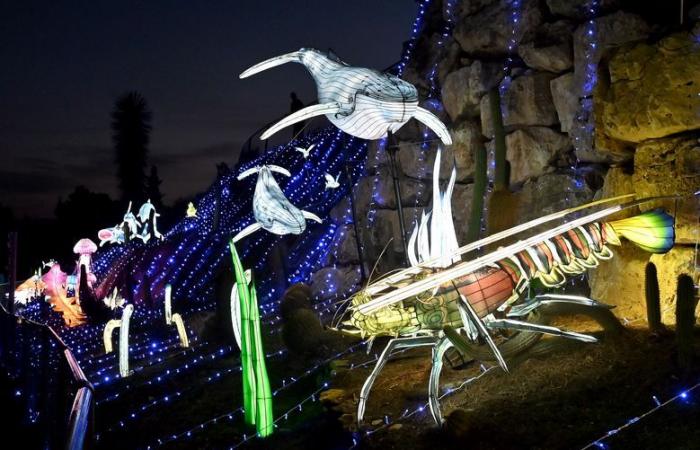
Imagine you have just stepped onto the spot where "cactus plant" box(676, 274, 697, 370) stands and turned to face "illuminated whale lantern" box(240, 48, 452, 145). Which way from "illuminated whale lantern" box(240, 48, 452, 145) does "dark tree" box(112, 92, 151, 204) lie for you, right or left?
right

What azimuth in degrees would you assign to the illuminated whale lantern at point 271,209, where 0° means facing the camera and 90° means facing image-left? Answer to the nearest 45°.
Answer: approximately 315°

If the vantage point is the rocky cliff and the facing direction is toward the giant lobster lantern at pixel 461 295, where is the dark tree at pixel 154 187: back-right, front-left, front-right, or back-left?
back-right

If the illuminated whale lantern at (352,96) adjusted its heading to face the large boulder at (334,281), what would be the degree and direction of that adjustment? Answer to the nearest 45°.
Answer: approximately 135° to its left

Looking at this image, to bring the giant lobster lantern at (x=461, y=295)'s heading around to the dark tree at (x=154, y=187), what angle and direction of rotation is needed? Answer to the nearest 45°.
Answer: approximately 90° to its right

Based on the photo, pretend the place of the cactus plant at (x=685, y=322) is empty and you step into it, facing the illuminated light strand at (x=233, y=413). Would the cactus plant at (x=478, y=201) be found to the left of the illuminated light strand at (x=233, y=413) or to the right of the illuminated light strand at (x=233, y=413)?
right
